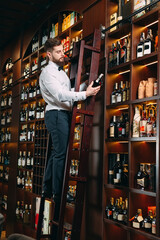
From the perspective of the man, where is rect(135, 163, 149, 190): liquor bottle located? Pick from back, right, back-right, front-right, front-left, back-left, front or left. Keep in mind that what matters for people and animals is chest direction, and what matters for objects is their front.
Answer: front

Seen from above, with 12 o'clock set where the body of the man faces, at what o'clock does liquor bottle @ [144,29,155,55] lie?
The liquor bottle is roughly at 12 o'clock from the man.

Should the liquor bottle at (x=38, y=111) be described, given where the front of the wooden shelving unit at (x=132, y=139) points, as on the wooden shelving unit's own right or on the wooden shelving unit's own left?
on the wooden shelving unit's own right

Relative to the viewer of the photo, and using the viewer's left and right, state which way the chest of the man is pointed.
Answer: facing to the right of the viewer

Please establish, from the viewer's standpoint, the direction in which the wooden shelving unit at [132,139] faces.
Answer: facing the viewer and to the left of the viewer

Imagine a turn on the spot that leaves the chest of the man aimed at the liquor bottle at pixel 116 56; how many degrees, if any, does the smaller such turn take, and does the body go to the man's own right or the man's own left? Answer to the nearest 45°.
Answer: approximately 45° to the man's own left

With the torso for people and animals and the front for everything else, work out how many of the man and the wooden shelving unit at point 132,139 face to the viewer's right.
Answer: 1

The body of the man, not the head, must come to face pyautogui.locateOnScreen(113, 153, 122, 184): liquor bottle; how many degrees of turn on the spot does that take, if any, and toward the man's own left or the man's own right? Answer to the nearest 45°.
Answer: approximately 45° to the man's own left

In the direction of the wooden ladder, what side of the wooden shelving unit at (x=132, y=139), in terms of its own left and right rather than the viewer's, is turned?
front
